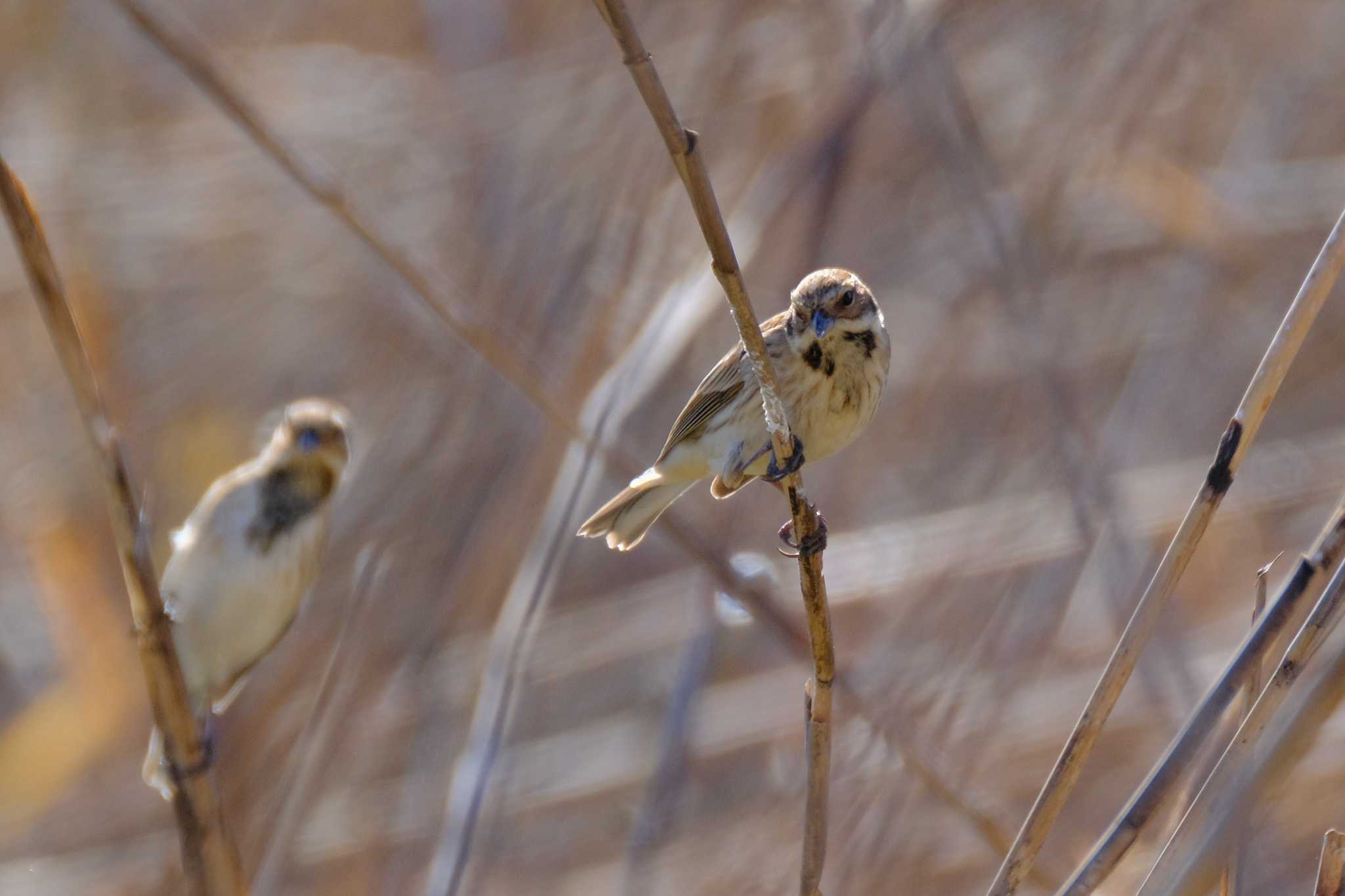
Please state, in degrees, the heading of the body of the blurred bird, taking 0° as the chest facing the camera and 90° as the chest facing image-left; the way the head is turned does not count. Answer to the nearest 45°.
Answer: approximately 315°

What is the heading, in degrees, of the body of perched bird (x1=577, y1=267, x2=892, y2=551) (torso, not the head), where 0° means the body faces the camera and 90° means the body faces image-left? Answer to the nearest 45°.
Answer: approximately 315°
